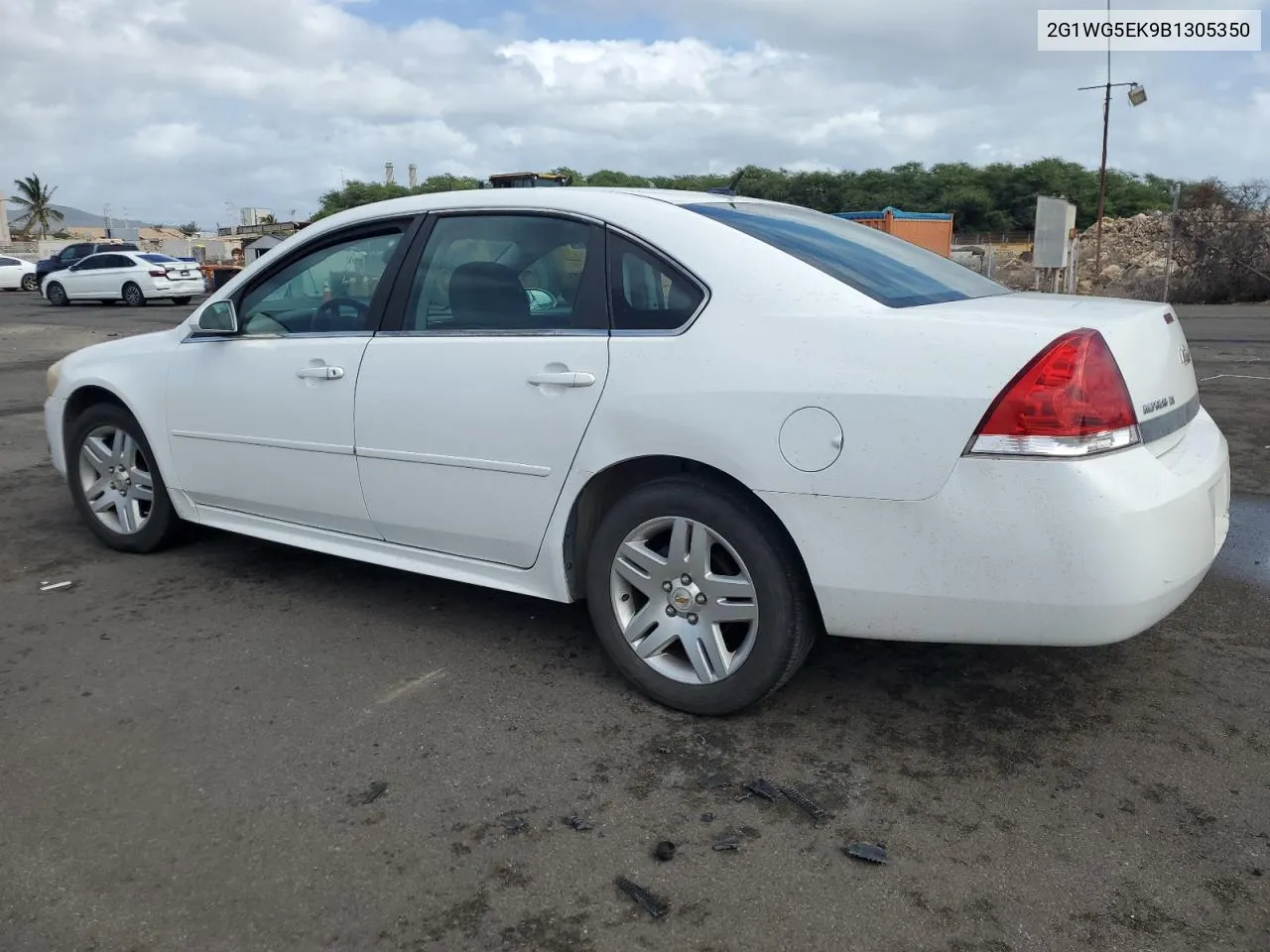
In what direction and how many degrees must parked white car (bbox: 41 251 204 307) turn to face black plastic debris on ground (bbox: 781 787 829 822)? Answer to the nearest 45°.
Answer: approximately 135° to its left

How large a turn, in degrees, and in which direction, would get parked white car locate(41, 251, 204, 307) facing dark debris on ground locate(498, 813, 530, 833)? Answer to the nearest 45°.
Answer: approximately 135° to its left

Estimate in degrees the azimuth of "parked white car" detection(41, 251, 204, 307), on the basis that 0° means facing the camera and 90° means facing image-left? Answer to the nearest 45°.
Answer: approximately 135°

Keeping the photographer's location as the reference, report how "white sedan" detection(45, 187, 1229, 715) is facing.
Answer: facing away from the viewer and to the left of the viewer

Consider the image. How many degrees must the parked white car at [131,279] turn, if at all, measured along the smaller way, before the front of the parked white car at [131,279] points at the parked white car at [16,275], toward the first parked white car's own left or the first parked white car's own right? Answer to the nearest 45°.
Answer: approximately 45° to the first parked white car's own right

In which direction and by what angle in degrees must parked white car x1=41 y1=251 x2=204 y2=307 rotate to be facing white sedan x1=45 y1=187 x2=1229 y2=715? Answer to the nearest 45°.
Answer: approximately 135° to its left

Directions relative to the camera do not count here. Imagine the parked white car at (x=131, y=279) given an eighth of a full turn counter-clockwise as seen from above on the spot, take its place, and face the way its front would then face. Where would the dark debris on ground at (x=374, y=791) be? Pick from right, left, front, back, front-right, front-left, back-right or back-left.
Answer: left

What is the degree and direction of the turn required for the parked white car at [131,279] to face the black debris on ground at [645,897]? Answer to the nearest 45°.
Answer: approximately 135° to its left

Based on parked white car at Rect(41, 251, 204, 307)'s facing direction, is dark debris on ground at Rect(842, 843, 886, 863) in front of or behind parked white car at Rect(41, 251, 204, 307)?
behind

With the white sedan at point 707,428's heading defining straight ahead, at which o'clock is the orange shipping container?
The orange shipping container is roughly at 2 o'clock from the white sedan.

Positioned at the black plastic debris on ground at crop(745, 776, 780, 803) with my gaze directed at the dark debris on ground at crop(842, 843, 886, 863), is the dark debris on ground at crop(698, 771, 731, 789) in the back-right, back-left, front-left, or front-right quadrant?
back-right

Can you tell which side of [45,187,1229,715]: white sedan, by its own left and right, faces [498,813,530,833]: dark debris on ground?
left

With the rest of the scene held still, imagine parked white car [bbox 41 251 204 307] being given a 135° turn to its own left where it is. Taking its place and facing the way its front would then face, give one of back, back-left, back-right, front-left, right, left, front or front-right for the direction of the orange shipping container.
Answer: front-left

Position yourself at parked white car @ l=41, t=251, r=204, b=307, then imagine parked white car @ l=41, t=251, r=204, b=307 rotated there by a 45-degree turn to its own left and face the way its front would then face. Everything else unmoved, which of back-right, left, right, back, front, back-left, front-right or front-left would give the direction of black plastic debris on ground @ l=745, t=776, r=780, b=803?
left
